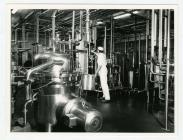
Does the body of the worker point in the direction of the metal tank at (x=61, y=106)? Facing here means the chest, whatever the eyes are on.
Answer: no

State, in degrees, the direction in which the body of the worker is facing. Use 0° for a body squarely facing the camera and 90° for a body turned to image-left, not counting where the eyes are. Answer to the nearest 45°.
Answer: approximately 90°
